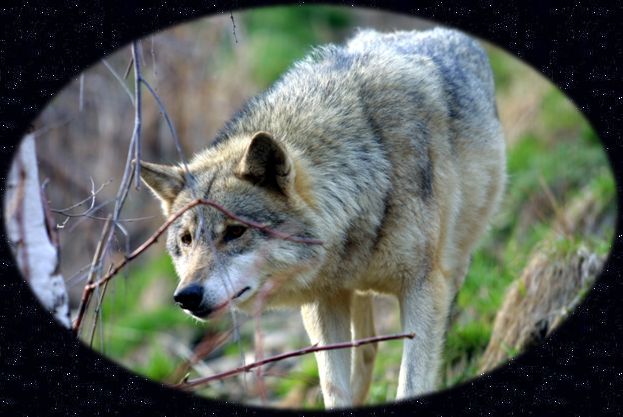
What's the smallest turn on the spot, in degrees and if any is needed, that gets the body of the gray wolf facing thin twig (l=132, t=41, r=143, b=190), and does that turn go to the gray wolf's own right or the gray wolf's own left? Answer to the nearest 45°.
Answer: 0° — it already faces it

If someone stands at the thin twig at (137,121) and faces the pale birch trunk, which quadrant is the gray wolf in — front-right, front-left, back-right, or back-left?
back-right

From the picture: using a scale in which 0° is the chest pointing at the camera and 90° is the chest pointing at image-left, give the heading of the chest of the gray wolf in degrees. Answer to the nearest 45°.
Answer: approximately 45°
